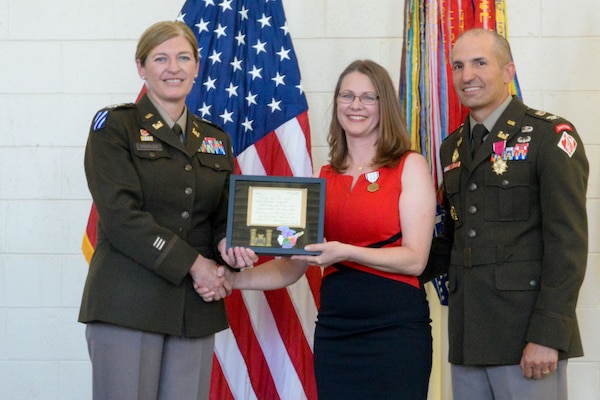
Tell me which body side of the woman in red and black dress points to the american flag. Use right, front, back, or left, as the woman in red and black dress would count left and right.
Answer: right

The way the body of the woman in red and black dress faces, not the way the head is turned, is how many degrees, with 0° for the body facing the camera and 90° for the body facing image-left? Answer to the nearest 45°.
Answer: approximately 45°
